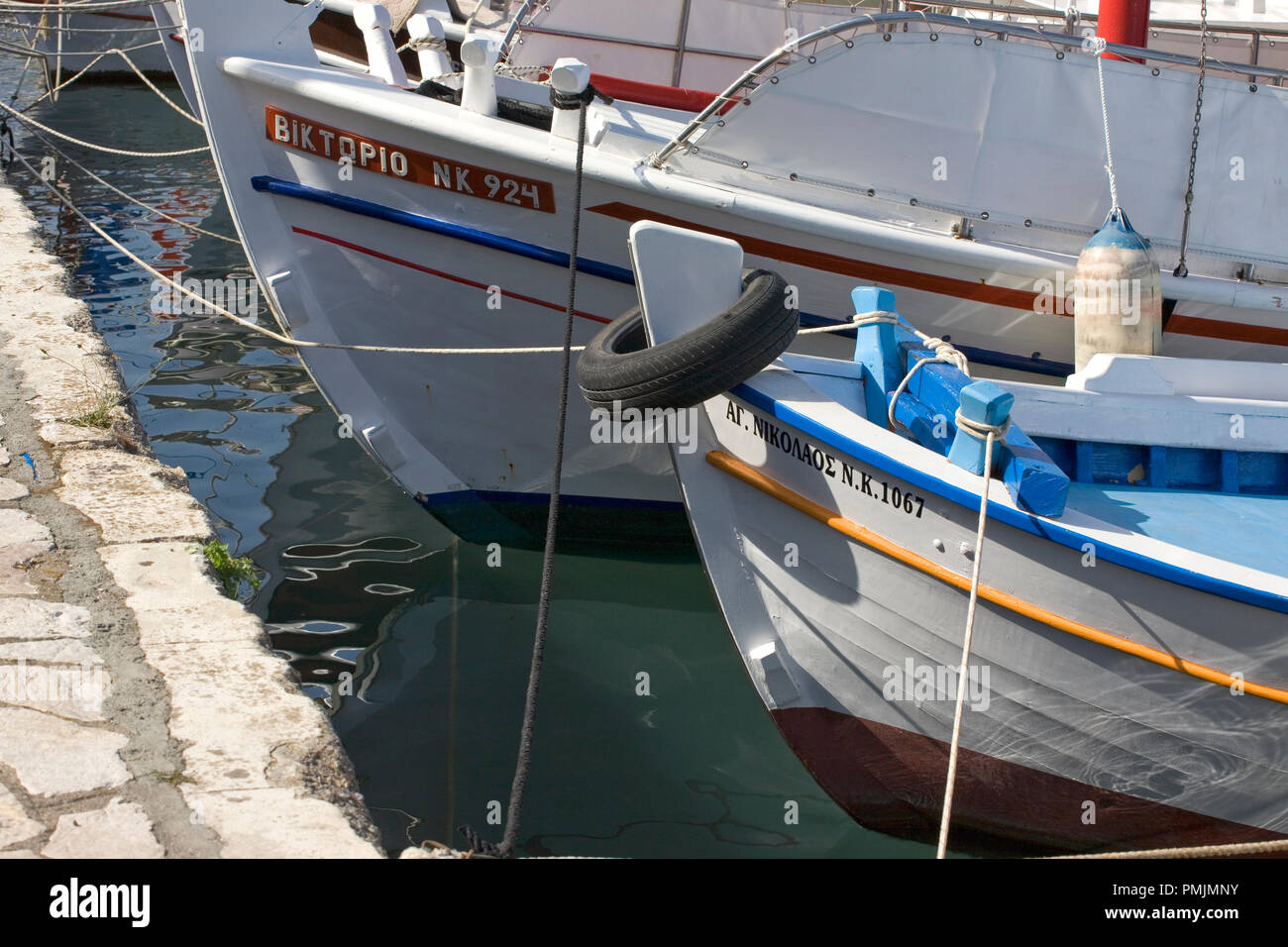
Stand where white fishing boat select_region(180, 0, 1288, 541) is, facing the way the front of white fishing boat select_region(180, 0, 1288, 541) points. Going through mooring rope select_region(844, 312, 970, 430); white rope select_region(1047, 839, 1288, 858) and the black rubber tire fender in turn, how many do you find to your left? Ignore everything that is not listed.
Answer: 3

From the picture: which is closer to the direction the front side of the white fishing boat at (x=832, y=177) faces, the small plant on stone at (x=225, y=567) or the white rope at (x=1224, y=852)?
the small plant on stone

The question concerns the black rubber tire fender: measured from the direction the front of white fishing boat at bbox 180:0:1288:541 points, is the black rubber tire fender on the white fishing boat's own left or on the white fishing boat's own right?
on the white fishing boat's own left

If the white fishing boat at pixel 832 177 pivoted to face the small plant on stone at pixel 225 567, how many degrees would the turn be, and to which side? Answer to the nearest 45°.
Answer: approximately 45° to its left

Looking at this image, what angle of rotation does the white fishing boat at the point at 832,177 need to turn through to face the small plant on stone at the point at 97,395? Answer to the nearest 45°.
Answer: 0° — it already faces it

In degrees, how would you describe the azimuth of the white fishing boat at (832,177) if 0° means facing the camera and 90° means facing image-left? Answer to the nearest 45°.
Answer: approximately 90°

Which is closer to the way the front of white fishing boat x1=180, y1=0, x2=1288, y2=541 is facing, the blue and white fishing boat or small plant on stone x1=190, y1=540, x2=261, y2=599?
the small plant on stone

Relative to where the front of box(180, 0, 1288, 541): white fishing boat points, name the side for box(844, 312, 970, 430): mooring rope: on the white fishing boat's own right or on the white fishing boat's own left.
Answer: on the white fishing boat's own left

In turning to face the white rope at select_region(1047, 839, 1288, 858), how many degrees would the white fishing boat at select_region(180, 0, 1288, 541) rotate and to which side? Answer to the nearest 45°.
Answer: approximately 90° to its left

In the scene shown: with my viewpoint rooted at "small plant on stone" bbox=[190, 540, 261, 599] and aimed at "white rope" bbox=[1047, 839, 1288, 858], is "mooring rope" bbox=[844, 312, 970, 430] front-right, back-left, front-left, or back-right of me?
front-left

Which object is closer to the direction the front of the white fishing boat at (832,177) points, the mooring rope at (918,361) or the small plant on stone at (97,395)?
the small plant on stone

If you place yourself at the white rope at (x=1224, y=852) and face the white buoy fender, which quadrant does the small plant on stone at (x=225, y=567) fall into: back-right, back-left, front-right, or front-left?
front-left

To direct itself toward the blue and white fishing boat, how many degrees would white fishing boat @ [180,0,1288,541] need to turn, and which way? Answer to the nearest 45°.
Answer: approximately 90° to its left
